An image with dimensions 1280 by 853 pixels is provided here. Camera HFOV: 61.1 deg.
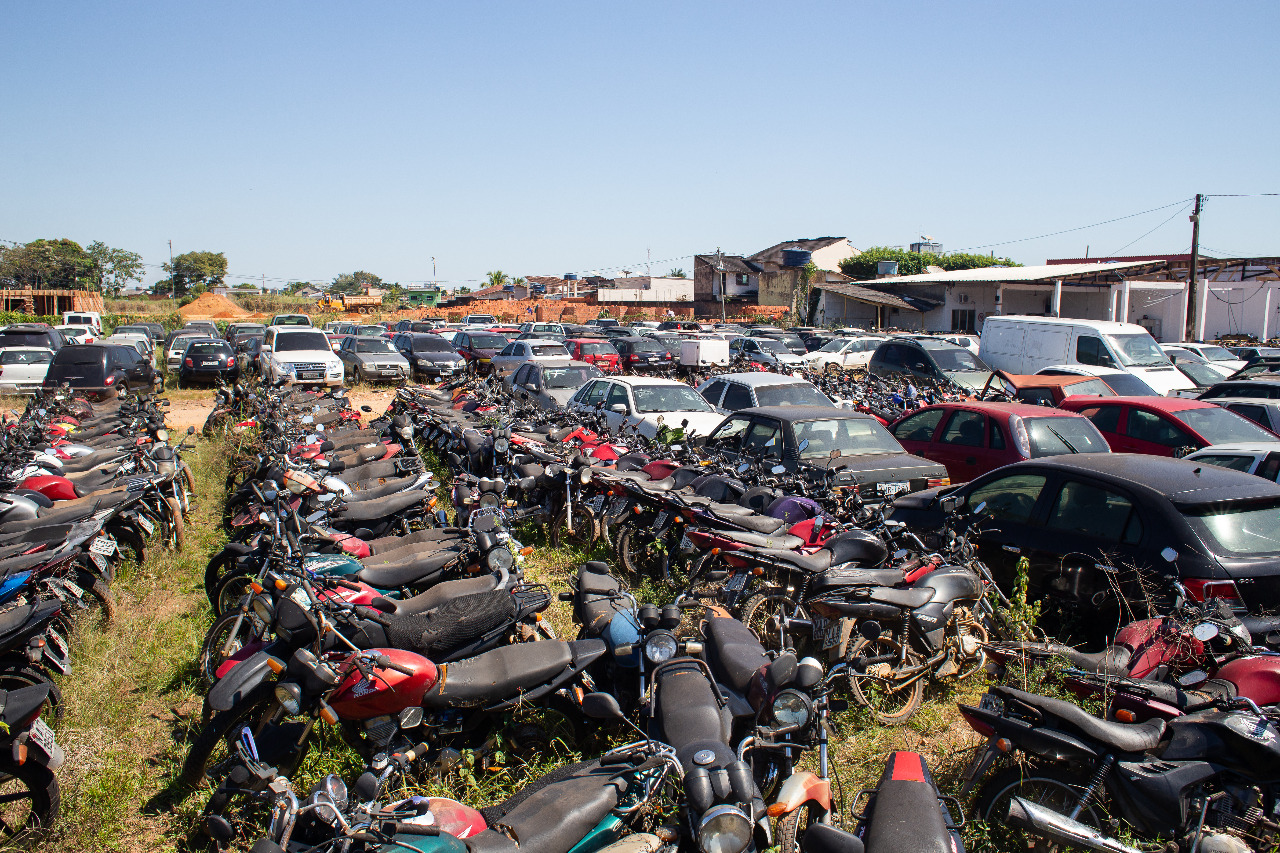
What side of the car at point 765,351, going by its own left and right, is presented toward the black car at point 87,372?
right

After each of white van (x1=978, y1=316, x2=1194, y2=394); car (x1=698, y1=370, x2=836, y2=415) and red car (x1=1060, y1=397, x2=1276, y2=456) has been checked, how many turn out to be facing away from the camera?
0

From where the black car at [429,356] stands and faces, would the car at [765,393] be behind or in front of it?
in front

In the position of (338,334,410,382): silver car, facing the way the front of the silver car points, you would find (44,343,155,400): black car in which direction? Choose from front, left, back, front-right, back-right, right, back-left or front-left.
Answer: right

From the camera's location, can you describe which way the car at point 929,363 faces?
facing the viewer and to the right of the viewer

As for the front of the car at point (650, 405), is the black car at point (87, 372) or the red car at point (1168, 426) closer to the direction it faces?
the red car

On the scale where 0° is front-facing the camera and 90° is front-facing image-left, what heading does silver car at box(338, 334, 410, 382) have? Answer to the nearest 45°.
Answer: approximately 315°
